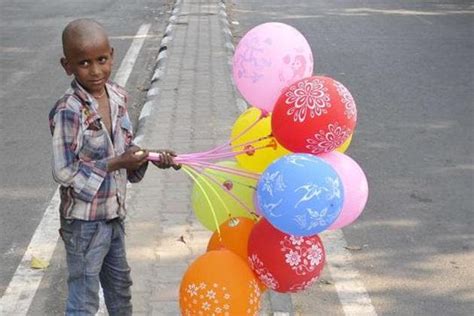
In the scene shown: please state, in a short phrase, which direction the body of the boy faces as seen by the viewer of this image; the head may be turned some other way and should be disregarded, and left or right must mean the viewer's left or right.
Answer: facing the viewer and to the right of the viewer

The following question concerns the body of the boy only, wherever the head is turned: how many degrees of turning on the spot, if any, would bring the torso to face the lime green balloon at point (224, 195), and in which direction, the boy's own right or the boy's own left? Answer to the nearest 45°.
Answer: approximately 45° to the boy's own left

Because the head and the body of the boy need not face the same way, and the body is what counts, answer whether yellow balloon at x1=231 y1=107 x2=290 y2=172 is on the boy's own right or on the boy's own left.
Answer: on the boy's own left

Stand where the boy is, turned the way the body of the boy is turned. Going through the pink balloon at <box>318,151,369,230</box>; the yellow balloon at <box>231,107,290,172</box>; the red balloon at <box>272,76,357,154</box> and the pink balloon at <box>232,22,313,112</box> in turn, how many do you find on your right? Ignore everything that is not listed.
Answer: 0

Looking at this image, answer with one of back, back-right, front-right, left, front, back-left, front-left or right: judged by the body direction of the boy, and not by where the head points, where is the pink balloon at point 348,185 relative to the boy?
front-left

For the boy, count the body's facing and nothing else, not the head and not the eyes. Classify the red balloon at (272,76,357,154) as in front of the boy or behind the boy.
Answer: in front
